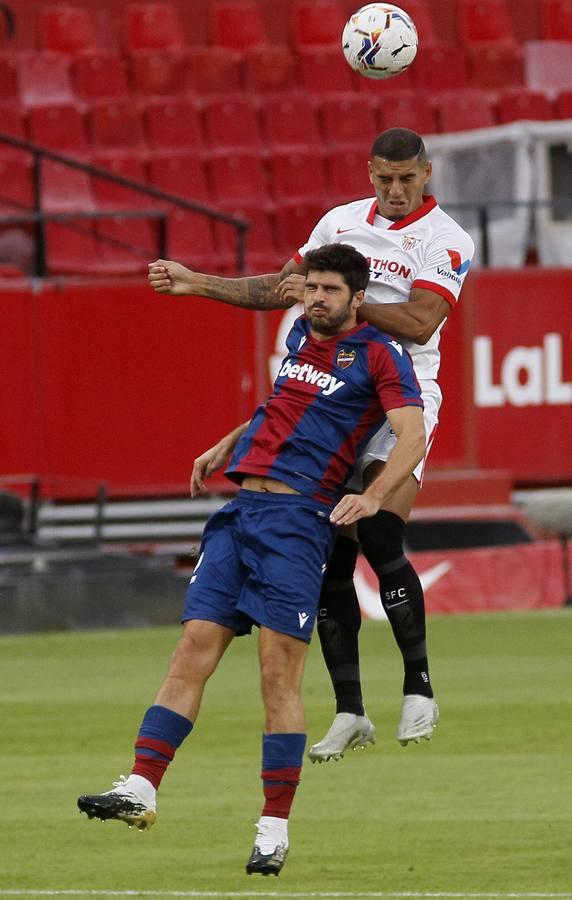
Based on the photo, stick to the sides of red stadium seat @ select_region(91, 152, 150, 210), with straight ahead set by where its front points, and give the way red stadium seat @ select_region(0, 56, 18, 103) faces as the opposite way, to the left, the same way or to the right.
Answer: the same way

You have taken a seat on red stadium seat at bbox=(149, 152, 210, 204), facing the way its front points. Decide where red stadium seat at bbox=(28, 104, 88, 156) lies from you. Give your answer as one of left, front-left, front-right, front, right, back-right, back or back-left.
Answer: right

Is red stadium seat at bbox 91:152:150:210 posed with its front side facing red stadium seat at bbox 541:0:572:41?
no

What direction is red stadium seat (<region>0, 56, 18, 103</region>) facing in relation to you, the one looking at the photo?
facing the viewer

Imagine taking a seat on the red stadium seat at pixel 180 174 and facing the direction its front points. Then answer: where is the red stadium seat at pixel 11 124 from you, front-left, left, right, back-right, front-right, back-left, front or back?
right

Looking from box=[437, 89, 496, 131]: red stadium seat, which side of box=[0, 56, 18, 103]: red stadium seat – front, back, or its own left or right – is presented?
left

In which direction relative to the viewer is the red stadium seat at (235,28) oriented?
toward the camera

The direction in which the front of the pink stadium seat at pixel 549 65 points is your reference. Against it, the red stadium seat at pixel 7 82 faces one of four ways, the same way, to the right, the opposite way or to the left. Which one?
the same way

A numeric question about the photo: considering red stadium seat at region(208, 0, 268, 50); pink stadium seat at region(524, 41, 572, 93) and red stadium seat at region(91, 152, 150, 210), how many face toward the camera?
3

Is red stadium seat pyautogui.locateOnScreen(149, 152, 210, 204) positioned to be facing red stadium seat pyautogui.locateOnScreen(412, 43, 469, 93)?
no

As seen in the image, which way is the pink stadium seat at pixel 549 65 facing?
toward the camera
